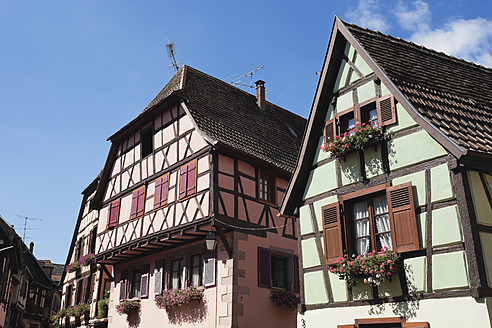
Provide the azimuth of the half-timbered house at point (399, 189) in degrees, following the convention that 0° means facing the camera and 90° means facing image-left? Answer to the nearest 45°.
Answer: approximately 45°

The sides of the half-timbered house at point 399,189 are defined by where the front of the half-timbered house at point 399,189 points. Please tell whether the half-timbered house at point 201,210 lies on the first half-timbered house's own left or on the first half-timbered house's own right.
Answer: on the first half-timbered house's own right

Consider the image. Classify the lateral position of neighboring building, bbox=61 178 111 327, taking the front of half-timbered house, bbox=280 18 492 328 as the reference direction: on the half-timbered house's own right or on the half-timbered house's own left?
on the half-timbered house's own right
